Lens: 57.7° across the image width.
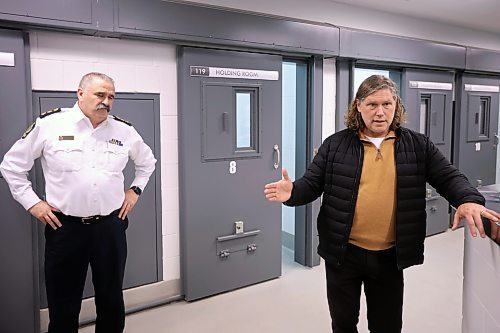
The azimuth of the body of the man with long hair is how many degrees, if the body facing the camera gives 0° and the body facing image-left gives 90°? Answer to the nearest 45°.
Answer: approximately 0°

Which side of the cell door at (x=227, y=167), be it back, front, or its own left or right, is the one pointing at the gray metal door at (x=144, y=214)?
right

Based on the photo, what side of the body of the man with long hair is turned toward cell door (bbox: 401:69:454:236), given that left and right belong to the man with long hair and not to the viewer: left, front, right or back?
back

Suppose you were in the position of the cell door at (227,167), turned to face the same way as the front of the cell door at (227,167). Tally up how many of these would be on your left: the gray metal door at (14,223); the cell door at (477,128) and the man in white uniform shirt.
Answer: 1

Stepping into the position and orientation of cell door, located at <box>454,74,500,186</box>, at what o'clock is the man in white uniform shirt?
The man in white uniform shirt is roughly at 2 o'clock from the cell door.

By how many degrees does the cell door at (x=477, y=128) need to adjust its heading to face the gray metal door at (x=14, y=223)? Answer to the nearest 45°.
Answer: approximately 90° to its right

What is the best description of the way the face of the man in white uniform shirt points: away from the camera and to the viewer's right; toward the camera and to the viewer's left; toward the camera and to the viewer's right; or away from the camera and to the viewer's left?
toward the camera and to the viewer's right

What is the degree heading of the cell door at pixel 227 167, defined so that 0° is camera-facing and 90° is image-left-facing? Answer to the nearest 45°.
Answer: approximately 315°

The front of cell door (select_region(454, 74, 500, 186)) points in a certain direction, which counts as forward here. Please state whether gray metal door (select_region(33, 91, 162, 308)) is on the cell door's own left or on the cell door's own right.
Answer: on the cell door's own right

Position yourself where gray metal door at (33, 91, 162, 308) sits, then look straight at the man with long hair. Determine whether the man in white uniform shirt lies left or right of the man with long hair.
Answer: right

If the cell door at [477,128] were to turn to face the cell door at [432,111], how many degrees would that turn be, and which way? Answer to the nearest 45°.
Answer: approximately 90° to its right

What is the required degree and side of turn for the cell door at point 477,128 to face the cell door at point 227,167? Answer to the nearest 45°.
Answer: approximately 90° to its right

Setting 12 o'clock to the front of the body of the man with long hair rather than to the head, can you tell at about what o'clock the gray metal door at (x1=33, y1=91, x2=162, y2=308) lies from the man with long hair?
The gray metal door is roughly at 4 o'clock from the man with long hair.

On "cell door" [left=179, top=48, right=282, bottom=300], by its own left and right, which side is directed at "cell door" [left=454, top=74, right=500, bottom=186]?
left
